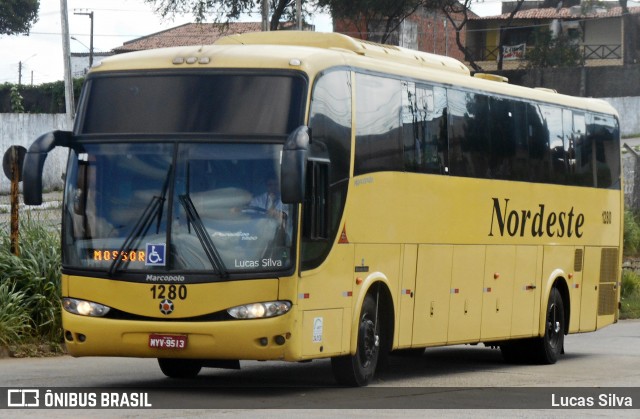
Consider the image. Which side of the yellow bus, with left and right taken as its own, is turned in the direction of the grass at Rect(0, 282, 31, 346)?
right

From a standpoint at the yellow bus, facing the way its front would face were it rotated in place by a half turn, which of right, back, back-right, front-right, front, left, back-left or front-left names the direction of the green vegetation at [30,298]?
left

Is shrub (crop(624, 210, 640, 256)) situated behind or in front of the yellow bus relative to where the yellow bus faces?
behind

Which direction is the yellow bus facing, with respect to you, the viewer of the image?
facing the viewer and to the left of the viewer
